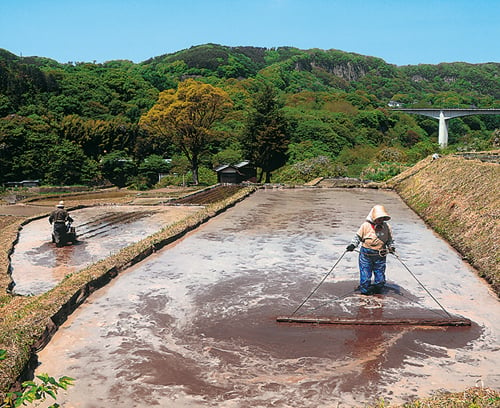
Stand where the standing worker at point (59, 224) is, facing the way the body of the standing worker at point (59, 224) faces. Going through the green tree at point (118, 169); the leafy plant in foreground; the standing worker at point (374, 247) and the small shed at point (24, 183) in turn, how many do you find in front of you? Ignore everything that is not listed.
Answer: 2
